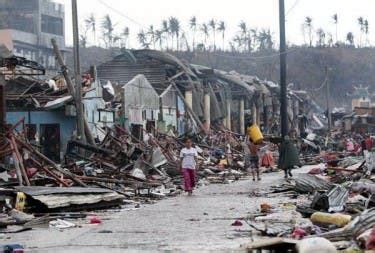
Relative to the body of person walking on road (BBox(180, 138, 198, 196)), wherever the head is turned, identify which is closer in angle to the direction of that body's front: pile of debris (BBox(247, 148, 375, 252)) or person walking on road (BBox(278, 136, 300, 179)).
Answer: the pile of debris

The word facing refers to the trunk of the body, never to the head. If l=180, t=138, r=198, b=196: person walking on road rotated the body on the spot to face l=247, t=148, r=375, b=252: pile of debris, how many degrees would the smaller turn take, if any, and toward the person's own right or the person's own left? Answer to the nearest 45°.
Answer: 0° — they already face it

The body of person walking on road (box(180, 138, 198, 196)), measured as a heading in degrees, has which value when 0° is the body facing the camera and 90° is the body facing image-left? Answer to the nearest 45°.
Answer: approximately 0°

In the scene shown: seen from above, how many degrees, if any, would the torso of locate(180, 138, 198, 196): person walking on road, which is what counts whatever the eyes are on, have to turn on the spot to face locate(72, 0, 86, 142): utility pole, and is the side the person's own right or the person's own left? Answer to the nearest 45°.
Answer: approximately 135° to the person's own right

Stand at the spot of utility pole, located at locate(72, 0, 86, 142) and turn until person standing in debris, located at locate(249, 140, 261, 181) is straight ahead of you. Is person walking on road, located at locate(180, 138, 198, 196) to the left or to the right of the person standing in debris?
right

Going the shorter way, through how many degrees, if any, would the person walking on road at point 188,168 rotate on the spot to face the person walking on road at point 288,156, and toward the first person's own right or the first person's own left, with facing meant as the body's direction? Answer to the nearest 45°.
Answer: approximately 135° to the first person's own left

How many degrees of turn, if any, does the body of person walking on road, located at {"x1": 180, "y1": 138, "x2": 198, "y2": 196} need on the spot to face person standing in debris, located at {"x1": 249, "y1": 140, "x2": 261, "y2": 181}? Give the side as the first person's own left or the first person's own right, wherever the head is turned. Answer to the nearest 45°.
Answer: approximately 135° to the first person's own left

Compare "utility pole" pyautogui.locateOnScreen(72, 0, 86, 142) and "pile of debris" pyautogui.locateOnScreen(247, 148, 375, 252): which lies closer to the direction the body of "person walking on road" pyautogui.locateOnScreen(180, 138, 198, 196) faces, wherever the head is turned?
the pile of debris
